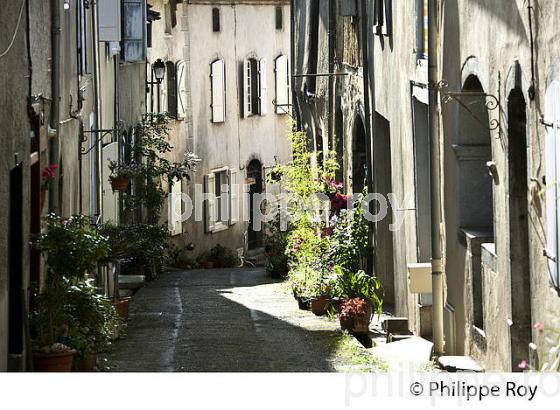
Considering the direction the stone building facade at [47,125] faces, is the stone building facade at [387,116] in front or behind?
in front

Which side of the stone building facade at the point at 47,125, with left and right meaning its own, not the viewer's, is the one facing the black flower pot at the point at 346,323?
front

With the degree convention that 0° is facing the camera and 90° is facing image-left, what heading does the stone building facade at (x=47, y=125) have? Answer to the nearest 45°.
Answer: approximately 270°

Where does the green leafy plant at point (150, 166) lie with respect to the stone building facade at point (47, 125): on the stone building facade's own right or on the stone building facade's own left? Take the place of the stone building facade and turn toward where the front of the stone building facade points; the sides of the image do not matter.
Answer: on the stone building facade's own left

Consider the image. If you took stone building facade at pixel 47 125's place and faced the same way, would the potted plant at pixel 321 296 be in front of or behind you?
in front

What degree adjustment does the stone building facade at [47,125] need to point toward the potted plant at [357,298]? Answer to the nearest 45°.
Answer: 0° — it already faces it

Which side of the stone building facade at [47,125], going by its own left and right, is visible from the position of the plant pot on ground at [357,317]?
front
